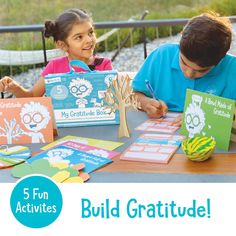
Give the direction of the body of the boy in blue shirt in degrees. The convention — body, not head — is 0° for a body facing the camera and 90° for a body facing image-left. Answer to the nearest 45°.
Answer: approximately 0°

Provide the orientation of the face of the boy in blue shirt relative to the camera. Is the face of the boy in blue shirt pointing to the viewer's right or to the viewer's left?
to the viewer's left
